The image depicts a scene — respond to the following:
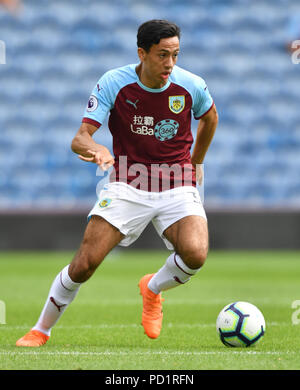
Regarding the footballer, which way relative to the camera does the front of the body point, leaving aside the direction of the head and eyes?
toward the camera
